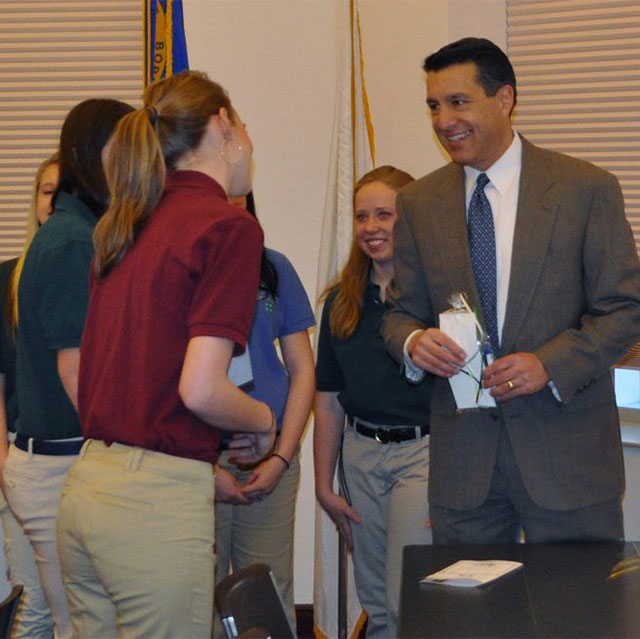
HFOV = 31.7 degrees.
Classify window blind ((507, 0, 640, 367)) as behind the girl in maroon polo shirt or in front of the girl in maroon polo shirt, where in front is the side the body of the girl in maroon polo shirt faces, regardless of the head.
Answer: in front

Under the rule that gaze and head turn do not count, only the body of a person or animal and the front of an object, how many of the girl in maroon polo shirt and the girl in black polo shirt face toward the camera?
1

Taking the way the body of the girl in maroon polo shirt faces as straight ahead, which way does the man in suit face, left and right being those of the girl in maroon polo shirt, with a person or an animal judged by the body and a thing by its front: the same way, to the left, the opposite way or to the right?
the opposite way

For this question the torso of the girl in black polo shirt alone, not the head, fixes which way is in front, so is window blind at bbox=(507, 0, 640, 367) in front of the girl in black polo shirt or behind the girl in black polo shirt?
behind

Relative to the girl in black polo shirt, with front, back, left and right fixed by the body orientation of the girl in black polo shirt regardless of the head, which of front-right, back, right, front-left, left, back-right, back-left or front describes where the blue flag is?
back-right

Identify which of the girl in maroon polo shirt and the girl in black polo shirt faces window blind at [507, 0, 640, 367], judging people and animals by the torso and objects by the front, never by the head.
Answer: the girl in maroon polo shirt

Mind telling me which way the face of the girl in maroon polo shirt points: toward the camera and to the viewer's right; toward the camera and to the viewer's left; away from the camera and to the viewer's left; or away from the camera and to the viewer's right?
away from the camera and to the viewer's right

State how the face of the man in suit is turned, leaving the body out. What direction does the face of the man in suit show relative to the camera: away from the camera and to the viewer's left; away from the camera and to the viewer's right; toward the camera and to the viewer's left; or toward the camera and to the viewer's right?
toward the camera and to the viewer's left

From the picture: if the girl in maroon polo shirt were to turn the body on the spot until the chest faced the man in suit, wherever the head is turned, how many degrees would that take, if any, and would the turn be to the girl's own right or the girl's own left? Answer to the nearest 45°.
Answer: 0° — they already face them

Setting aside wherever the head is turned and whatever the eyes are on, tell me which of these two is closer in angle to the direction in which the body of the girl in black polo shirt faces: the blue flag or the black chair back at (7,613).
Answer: the black chair back

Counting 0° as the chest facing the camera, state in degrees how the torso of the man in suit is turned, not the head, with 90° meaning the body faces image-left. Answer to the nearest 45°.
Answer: approximately 45°

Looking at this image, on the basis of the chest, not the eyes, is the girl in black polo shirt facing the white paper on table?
yes

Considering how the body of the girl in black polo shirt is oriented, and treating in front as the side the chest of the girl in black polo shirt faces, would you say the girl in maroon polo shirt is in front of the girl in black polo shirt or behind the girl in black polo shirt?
in front
